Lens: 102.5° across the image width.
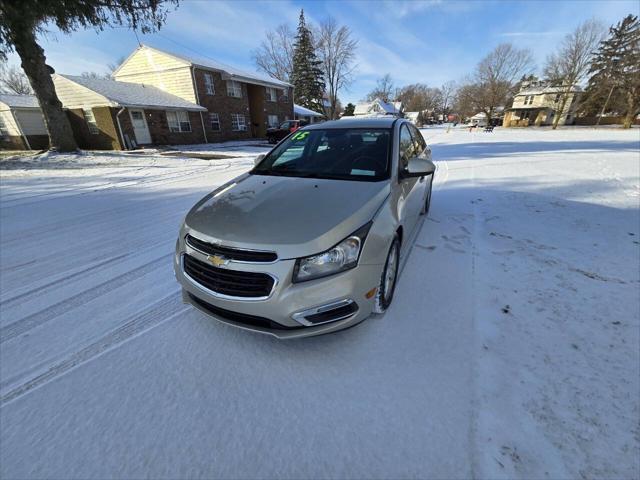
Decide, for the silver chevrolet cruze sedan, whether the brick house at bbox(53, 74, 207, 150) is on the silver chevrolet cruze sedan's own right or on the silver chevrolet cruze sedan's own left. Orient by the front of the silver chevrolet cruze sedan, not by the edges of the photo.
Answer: on the silver chevrolet cruze sedan's own right

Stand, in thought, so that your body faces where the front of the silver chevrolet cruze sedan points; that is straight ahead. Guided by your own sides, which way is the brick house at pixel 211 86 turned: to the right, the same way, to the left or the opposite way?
to the left

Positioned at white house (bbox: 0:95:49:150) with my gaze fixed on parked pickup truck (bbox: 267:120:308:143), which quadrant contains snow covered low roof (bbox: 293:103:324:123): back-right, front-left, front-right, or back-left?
front-left

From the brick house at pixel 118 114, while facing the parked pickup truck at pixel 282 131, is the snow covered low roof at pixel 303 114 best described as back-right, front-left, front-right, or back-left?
front-left

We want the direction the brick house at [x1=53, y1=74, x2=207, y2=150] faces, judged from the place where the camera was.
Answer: facing the viewer and to the right of the viewer

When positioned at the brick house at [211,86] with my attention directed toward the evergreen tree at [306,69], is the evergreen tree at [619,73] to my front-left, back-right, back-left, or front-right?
front-right

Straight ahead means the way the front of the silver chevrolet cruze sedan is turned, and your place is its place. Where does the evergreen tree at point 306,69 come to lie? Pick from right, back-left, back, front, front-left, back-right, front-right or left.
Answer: back-right

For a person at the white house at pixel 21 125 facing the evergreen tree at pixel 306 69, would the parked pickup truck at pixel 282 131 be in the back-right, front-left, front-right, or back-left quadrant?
front-right

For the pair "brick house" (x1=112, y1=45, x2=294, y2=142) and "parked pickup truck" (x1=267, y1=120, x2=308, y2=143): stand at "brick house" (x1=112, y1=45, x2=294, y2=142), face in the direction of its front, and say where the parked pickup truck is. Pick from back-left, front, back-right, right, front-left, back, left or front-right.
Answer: front

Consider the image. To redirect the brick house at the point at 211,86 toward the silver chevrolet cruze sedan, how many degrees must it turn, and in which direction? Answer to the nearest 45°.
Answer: approximately 45° to its right

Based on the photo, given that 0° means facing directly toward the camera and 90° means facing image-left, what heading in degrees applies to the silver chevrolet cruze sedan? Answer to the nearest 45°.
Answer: approximately 45°

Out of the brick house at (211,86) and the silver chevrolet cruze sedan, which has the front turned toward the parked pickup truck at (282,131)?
the brick house

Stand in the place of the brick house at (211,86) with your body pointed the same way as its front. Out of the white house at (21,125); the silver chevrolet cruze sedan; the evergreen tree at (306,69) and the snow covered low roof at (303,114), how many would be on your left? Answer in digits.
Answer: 2

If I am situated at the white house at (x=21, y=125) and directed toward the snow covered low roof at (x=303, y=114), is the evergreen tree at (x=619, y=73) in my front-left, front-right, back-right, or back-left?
front-right

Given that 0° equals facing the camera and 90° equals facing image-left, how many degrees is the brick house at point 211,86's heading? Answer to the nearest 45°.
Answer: approximately 315°

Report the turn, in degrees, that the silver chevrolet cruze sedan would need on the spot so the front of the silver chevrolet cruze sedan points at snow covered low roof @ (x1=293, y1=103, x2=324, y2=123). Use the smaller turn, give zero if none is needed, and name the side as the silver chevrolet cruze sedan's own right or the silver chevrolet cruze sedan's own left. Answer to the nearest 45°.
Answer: approximately 135° to the silver chevrolet cruze sedan's own right
